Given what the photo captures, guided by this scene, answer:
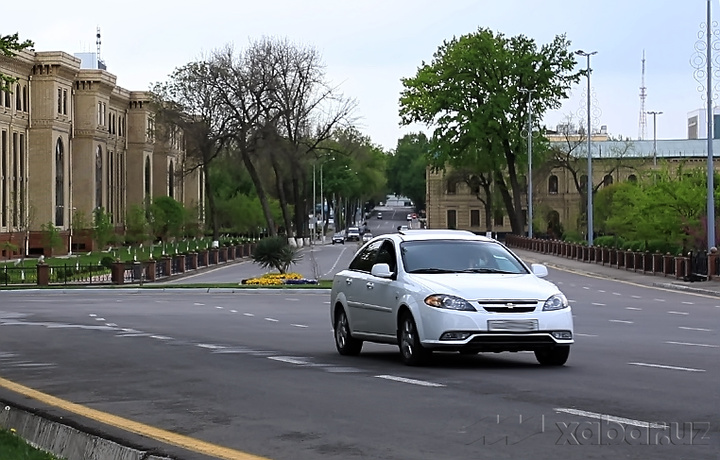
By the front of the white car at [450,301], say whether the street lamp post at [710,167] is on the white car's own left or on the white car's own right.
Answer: on the white car's own left

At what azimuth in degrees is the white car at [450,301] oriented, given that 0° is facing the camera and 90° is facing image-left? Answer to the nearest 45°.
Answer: approximately 315°
